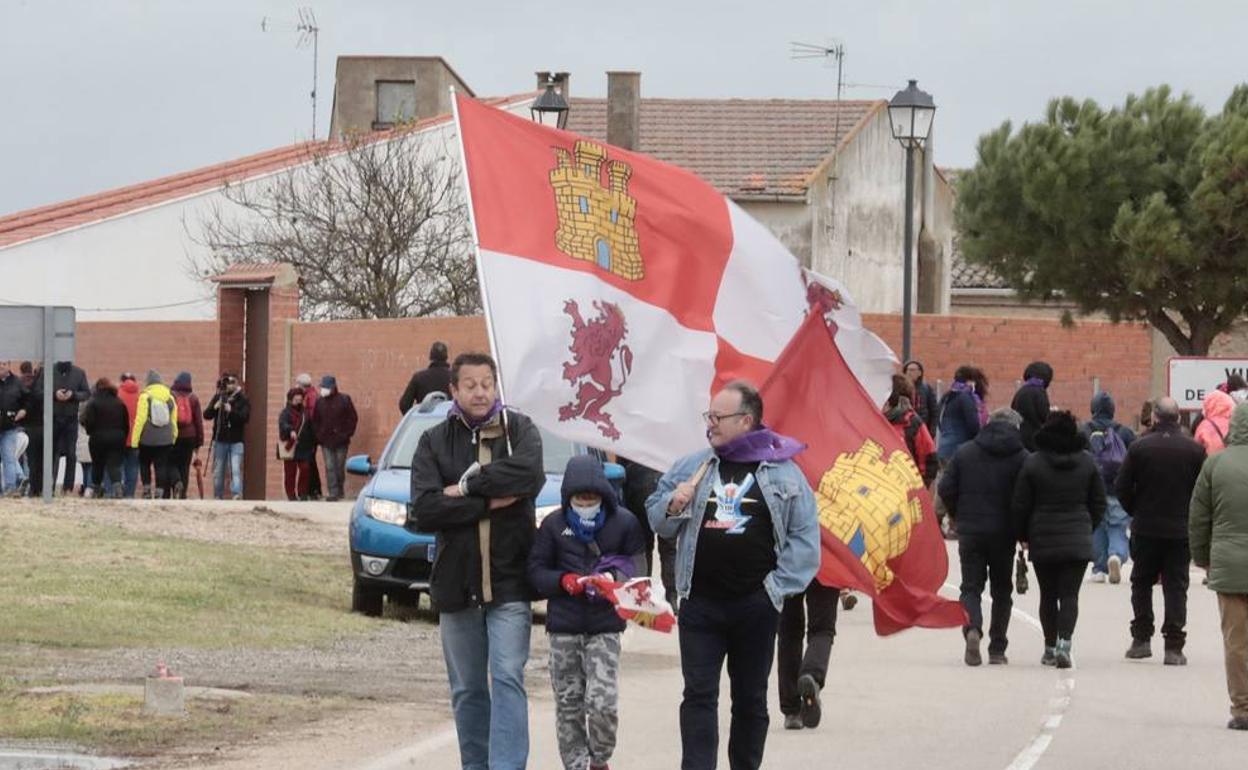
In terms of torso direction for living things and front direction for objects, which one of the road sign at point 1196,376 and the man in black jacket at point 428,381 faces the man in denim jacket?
the road sign

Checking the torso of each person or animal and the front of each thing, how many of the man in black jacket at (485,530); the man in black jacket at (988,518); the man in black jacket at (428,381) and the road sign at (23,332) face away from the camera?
3

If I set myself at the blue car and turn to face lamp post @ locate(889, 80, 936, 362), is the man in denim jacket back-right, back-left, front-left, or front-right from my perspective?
back-right

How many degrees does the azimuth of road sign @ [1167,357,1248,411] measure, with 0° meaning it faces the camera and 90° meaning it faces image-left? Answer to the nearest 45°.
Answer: approximately 0°

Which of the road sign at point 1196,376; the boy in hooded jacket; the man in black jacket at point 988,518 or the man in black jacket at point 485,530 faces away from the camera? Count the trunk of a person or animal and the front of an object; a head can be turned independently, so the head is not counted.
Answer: the man in black jacket at point 988,518

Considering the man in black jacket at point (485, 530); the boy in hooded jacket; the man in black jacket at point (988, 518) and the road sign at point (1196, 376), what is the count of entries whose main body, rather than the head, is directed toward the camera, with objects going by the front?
3

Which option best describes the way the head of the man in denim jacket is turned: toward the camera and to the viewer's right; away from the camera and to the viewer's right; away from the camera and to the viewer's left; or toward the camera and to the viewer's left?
toward the camera and to the viewer's left

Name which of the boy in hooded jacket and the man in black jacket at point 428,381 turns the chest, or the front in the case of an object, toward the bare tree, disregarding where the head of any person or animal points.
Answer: the man in black jacket

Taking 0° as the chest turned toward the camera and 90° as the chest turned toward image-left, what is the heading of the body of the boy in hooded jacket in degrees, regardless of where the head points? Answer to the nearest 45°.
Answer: approximately 0°

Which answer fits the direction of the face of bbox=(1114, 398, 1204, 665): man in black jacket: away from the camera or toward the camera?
away from the camera

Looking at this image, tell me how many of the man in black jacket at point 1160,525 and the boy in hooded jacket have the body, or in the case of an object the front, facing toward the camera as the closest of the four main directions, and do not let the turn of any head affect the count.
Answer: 1

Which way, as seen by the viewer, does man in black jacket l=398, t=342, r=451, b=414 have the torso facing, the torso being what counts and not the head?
away from the camera
